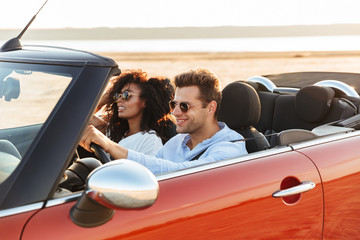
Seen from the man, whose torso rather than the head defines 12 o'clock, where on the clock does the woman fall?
The woman is roughly at 3 o'clock from the man.

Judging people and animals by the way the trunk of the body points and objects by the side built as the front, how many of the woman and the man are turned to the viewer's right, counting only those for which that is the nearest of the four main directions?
0

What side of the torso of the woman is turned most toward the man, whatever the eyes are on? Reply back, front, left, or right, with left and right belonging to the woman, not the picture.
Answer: left

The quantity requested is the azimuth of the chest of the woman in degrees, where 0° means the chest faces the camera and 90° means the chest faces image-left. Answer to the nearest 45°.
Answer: approximately 45°
